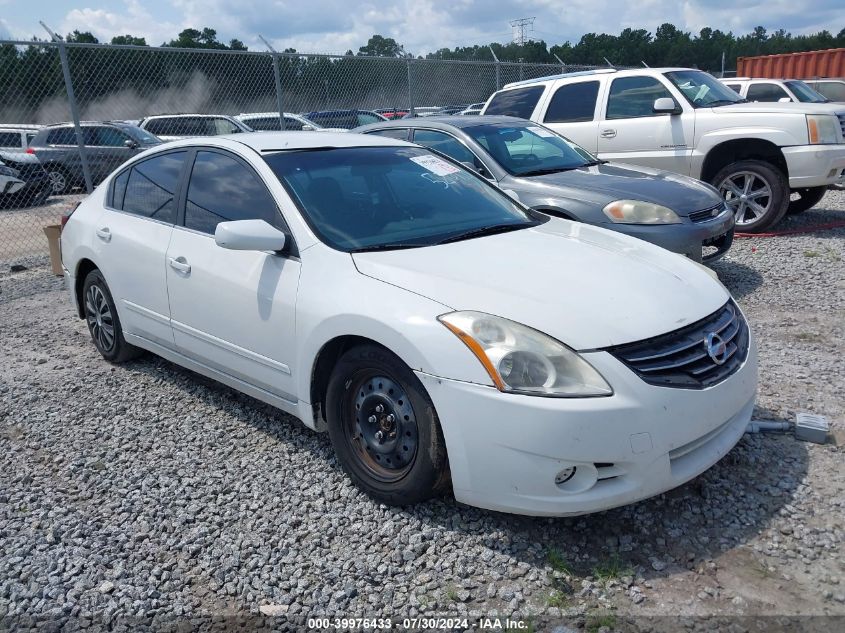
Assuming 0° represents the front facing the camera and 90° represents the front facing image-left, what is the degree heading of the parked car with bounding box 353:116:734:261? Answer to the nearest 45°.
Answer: approximately 315°

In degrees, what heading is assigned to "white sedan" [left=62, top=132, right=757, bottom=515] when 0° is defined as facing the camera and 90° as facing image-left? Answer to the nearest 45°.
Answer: approximately 315°

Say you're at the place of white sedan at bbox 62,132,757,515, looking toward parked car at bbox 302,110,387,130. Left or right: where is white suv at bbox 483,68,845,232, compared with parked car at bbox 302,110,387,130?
right

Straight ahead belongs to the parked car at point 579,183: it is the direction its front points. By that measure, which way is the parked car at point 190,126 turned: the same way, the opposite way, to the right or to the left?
the same way

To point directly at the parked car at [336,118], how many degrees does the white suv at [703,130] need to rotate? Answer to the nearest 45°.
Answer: approximately 180°

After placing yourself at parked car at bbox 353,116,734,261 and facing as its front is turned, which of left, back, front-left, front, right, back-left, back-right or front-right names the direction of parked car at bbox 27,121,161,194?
back
